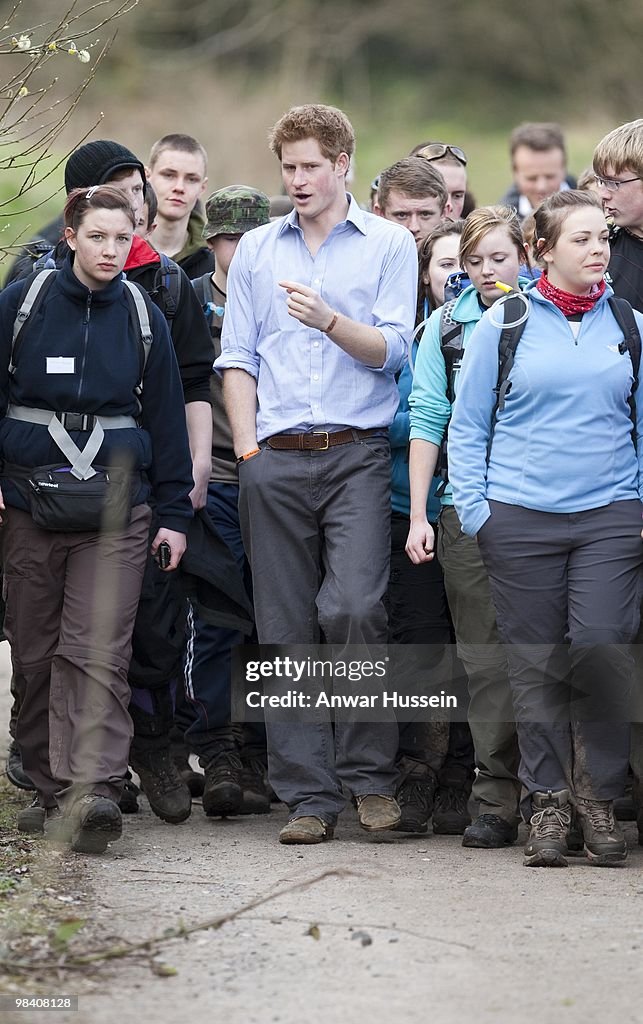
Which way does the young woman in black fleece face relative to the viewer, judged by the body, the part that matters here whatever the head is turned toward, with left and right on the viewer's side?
facing the viewer

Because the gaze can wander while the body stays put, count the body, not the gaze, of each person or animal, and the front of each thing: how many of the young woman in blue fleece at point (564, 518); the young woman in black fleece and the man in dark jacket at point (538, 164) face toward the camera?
3

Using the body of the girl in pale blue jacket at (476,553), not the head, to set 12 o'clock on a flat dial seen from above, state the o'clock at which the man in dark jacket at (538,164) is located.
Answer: The man in dark jacket is roughly at 6 o'clock from the girl in pale blue jacket.

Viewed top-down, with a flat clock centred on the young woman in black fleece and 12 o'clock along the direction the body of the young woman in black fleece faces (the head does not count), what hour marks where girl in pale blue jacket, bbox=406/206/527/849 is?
The girl in pale blue jacket is roughly at 9 o'clock from the young woman in black fleece.

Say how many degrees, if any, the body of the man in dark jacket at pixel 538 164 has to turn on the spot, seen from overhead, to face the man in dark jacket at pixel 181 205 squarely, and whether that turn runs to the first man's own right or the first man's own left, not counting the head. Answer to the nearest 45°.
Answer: approximately 45° to the first man's own right

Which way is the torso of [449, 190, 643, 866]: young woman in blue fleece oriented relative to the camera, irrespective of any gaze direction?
toward the camera

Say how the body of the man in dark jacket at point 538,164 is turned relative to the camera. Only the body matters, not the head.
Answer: toward the camera

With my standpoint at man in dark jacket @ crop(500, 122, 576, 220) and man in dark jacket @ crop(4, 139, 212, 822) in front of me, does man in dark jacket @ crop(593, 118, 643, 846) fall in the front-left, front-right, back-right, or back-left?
front-left

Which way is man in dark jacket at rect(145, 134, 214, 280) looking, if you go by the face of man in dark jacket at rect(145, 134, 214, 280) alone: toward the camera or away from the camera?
toward the camera

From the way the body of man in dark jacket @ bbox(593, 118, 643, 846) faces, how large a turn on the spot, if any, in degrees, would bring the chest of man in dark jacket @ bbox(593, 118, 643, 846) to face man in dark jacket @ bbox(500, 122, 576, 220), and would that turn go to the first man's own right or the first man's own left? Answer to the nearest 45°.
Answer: approximately 135° to the first man's own right

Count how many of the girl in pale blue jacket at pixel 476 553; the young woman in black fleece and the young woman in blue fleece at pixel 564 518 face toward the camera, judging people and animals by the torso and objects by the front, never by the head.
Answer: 3

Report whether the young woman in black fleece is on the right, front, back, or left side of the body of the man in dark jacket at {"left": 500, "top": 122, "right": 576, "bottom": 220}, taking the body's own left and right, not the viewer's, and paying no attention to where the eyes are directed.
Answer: front

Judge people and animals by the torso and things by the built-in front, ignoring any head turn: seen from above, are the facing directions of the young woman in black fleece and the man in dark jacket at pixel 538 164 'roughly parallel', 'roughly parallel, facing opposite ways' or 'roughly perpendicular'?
roughly parallel

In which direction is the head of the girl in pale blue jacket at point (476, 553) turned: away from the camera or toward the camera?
toward the camera

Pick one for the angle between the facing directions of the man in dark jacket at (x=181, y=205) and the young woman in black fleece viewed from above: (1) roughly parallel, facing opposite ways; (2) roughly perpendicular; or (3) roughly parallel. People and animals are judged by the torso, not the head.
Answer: roughly parallel

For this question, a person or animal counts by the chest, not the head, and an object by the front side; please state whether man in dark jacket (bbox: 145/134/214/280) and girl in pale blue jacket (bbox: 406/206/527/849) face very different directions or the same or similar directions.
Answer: same or similar directions

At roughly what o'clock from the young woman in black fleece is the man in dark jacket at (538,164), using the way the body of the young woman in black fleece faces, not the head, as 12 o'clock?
The man in dark jacket is roughly at 7 o'clock from the young woman in black fleece.
